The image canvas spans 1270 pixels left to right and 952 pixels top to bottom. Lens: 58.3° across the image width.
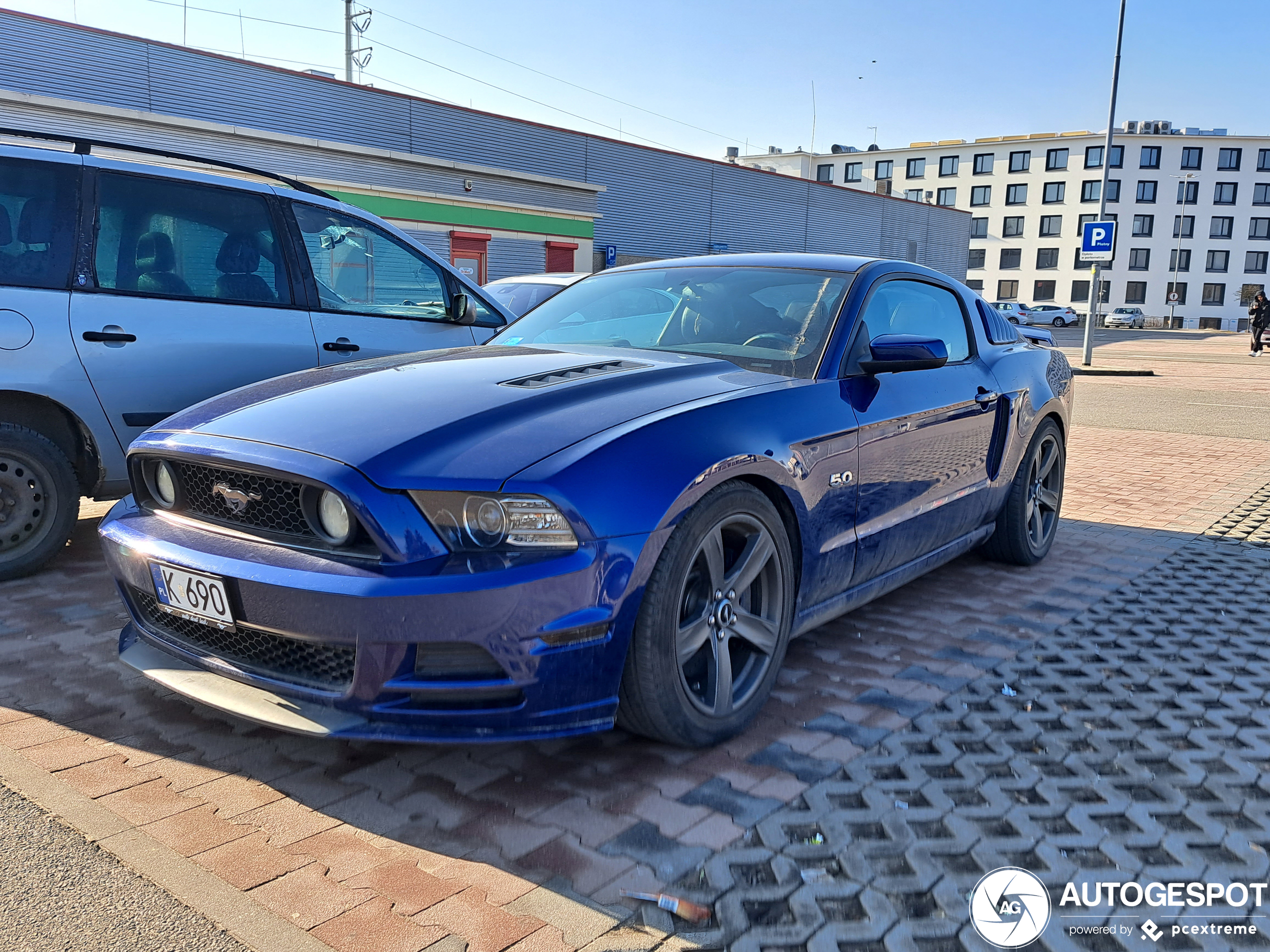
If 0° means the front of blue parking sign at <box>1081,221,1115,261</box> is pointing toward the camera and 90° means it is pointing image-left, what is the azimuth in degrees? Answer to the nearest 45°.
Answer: approximately 0°

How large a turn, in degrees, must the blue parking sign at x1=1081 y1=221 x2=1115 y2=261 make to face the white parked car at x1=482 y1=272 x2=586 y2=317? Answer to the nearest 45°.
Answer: approximately 45° to its right

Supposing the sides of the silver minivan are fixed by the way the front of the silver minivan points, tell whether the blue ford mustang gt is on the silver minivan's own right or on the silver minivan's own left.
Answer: on the silver minivan's own right

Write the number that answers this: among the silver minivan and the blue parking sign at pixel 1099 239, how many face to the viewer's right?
1

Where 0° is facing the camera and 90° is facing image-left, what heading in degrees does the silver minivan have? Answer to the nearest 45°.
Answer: approximately 270°

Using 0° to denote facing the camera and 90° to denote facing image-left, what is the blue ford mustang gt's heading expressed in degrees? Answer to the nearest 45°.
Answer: approximately 45°

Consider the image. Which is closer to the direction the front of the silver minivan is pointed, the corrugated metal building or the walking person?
the walking person
